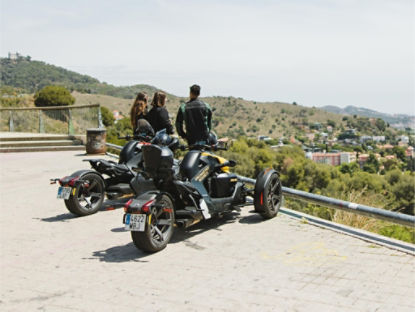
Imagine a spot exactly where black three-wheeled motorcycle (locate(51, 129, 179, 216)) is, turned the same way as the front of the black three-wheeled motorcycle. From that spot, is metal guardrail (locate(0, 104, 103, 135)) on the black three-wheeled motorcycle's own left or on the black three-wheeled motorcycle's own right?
on the black three-wheeled motorcycle's own left

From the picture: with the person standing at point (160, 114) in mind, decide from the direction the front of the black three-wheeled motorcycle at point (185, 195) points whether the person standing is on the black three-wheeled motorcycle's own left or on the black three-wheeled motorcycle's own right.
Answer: on the black three-wheeled motorcycle's own left

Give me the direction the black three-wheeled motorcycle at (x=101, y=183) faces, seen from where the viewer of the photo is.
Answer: facing away from the viewer and to the right of the viewer

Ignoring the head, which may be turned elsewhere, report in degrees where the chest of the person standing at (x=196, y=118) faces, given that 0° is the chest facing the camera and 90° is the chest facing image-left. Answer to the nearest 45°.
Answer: approximately 180°

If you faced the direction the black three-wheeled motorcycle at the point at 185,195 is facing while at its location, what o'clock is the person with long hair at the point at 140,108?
The person with long hair is roughly at 10 o'clock from the black three-wheeled motorcycle.

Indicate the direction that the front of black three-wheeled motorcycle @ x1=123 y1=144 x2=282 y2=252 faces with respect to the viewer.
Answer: facing away from the viewer and to the right of the viewer
